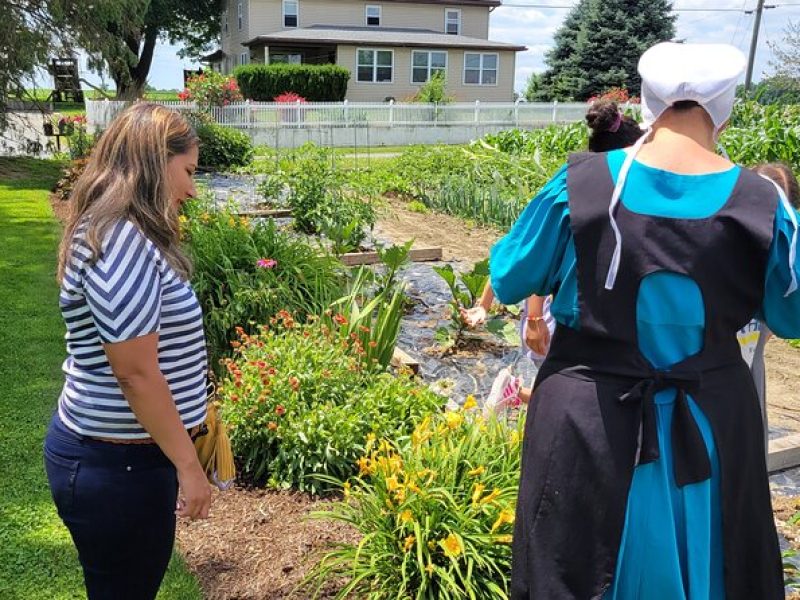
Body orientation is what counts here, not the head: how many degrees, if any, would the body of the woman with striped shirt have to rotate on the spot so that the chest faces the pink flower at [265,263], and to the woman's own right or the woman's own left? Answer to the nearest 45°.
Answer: approximately 90° to the woman's own left

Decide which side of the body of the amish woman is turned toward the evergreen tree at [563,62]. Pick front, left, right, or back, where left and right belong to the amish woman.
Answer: front

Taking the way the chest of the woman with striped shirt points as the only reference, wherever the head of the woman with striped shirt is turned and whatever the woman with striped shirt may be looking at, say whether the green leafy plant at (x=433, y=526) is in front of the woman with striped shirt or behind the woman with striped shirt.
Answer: in front

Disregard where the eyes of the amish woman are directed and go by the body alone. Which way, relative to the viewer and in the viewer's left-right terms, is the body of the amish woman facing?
facing away from the viewer

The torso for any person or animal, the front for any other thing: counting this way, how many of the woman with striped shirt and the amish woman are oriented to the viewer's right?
1

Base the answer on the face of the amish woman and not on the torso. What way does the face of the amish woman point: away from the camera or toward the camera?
away from the camera

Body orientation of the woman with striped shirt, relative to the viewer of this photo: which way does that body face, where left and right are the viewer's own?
facing to the right of the viewer

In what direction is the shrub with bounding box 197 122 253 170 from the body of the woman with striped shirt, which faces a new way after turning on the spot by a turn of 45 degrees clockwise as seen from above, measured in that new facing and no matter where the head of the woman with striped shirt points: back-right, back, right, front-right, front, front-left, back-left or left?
back-left

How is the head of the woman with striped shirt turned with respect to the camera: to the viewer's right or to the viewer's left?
to the viewer's right

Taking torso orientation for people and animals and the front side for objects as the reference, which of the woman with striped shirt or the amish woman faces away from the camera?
the amish woman

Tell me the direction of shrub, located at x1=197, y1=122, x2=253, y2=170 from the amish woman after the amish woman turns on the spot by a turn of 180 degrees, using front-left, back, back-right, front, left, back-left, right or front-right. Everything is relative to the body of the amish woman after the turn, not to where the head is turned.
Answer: back-right

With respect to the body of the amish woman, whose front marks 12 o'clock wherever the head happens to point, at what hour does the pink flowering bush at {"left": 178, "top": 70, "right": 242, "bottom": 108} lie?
The pink flowering bush is roughly at 11 o'clock from the amish woman.

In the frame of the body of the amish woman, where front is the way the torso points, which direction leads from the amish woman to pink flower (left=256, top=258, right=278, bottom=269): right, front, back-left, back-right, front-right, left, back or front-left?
front-left

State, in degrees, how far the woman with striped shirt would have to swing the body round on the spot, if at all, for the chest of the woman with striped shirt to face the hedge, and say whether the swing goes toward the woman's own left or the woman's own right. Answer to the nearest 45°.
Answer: approximately 90° to the woman's own left

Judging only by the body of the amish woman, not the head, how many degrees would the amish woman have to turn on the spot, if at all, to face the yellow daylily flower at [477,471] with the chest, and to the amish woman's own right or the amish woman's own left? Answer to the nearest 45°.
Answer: approximately 45° to the amish woman's own left

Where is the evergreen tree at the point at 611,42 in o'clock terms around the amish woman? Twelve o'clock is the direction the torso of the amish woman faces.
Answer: The evergreen tree is roughly at 12 o'clock from the amish woman.
